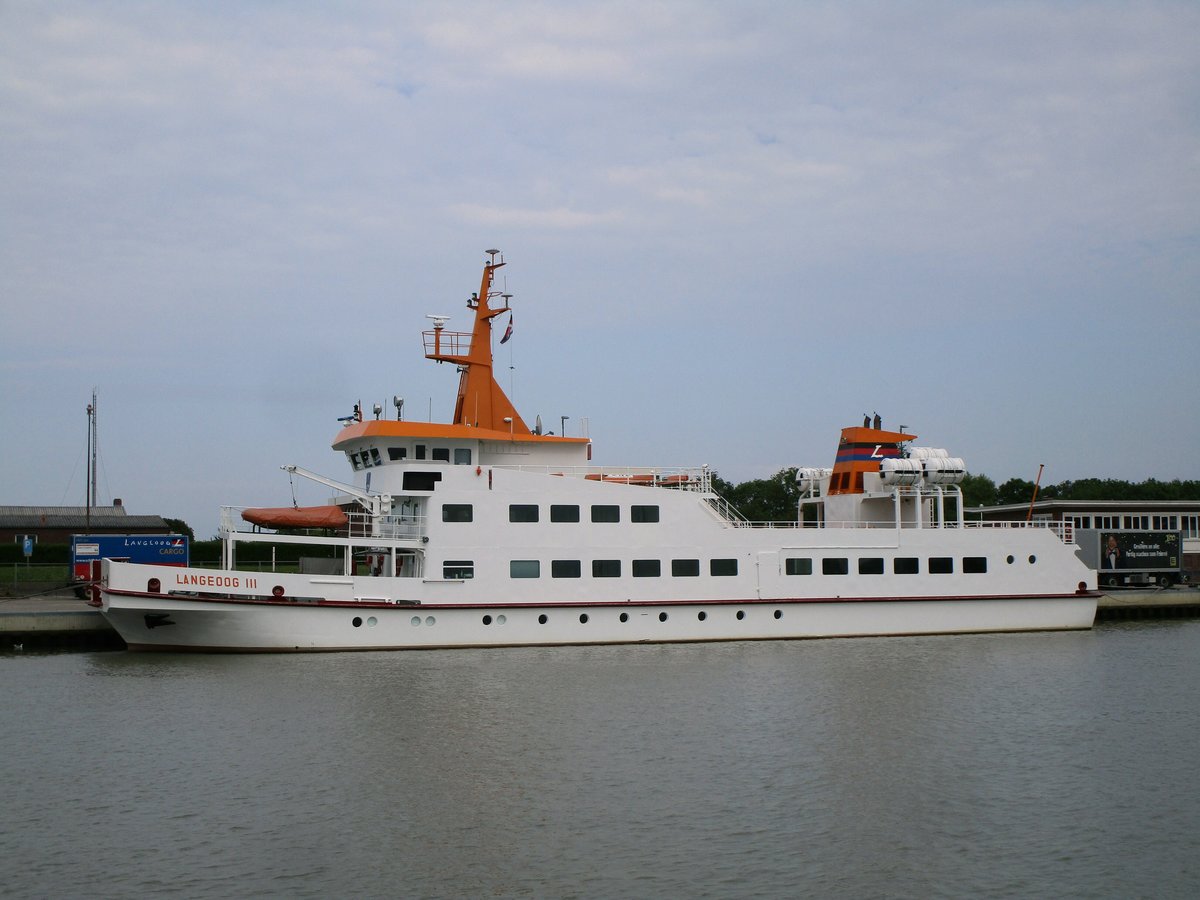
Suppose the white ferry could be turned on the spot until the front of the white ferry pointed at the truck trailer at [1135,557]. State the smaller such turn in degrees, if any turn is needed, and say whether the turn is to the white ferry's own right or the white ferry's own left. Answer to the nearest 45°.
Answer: approximately 135° to the white ferry's own right

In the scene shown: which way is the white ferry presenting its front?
to the viewer's left
